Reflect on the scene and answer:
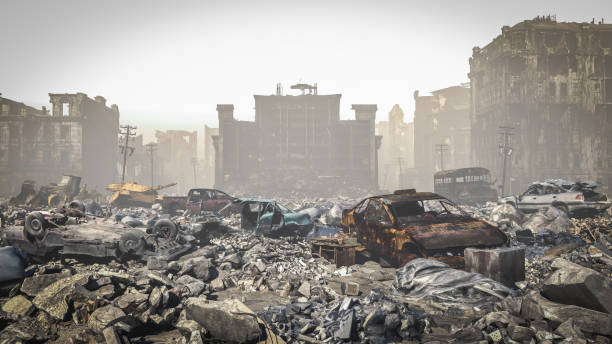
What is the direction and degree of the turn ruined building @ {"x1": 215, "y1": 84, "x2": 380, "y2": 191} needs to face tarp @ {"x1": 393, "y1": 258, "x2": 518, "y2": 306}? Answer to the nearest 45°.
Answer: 0° — it already faces it

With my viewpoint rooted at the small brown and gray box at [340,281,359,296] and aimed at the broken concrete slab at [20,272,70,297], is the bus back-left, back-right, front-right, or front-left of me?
back-right

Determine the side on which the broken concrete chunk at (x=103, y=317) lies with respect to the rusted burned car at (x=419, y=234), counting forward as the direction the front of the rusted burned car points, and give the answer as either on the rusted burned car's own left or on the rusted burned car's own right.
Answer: on the rusted burned car's own right

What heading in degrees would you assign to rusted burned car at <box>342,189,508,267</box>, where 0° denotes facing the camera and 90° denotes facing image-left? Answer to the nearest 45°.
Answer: approximately 315°

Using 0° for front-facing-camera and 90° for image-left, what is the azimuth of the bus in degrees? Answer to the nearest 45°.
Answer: approximately 315°

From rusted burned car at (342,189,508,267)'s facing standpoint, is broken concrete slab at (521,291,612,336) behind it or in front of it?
in front
